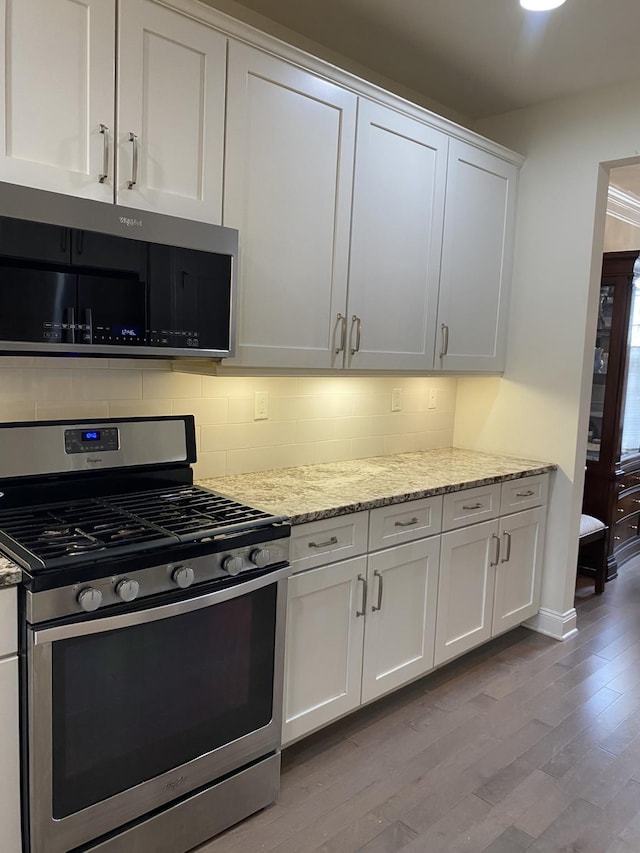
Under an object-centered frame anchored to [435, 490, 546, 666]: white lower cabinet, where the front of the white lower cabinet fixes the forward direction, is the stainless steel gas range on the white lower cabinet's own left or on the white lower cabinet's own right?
on the white lower cabinet's own right

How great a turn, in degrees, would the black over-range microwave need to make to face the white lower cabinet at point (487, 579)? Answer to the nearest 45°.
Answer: approximately 45° to its left

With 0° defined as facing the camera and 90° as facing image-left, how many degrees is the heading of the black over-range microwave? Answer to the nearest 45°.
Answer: approximately 315°

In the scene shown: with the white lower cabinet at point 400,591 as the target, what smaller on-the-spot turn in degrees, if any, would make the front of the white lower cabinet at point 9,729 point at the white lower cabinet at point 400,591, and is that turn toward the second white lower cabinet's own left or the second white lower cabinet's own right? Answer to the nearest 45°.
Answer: approximately 45° to the second white lower cabinet's own left

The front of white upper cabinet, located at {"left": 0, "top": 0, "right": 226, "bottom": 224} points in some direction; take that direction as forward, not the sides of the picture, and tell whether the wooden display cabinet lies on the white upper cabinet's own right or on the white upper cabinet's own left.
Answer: on the white upper cabinet's own left

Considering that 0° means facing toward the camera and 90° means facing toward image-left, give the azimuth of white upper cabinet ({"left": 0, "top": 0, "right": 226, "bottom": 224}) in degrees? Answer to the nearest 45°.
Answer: approximately 315°

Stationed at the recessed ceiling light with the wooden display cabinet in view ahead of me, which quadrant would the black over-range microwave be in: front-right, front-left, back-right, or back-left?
back-left

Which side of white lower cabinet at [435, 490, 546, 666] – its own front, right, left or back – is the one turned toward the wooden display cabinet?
left

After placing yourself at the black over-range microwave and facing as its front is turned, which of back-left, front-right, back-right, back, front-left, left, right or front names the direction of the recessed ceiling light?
front-left

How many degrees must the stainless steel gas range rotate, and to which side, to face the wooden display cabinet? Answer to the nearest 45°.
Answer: approximately 90° to its left
